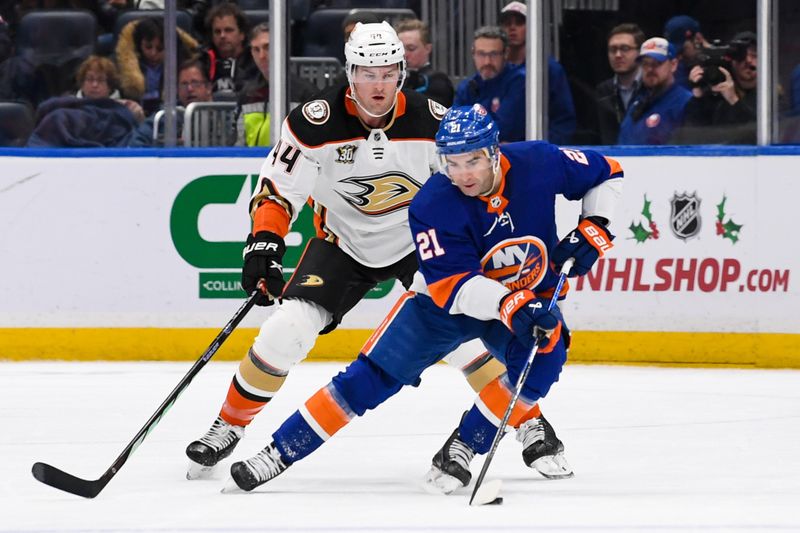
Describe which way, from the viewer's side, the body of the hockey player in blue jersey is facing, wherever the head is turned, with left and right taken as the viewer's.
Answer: facing the viewer

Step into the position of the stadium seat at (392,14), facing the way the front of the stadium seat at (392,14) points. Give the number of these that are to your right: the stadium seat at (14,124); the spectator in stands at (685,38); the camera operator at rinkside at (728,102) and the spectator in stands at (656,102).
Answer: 1

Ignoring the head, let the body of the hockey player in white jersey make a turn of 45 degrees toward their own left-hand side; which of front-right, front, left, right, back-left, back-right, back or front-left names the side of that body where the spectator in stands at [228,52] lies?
back-left

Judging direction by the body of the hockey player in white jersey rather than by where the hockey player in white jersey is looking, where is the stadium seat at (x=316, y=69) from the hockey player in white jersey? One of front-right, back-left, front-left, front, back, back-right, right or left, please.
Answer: back

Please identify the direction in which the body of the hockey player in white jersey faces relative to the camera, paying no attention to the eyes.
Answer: toward the camera

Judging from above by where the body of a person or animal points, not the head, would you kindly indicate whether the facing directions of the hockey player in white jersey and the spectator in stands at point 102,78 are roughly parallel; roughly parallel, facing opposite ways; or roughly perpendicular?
roughly parallel

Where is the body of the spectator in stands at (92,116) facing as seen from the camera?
toward the camera

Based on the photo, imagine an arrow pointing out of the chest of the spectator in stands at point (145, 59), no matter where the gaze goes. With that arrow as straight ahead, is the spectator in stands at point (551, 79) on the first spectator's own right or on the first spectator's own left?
on the first spectator's own left

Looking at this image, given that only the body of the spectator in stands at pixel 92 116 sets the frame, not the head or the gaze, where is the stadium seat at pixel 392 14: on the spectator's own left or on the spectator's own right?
on the spectator's own left
